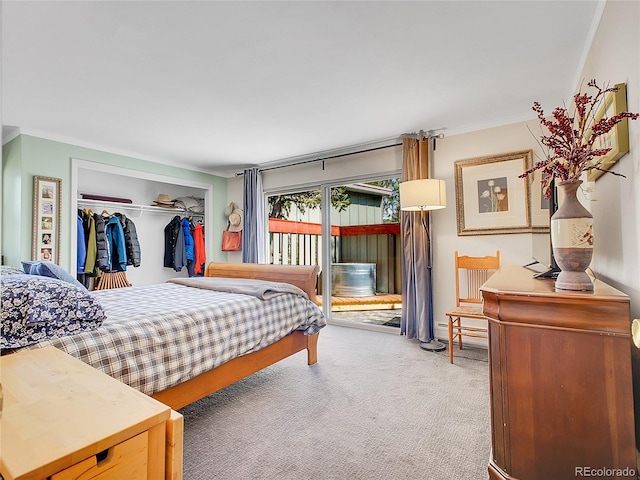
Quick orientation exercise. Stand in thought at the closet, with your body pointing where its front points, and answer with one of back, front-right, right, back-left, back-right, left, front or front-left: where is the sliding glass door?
front

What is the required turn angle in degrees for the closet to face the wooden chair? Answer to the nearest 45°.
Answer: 0° — it already faces it

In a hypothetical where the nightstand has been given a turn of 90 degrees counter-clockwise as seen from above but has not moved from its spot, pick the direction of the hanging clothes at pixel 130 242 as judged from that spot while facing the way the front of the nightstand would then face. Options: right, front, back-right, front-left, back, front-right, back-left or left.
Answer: front-left

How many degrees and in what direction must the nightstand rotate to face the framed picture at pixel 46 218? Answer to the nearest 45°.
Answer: approximately 135° to its left

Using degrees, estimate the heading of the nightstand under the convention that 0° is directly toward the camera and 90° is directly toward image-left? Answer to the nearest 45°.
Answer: approximately 315°

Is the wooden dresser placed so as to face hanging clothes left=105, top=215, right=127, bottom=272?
yes

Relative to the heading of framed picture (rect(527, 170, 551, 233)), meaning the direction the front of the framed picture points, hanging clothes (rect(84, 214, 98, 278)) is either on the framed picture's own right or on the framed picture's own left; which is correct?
on the framed picture's own right

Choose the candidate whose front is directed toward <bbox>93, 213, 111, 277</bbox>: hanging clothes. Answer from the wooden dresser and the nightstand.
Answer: the wooden dresser

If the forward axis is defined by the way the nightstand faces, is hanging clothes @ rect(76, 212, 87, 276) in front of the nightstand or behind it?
behind

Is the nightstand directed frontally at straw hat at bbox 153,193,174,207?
no

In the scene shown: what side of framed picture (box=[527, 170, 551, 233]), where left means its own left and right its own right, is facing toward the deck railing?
right

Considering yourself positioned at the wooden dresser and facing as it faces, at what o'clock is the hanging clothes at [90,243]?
The hanging clothes is roughly at 12 o'clock from the wooden dresser.

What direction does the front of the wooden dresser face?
to the viewer's left

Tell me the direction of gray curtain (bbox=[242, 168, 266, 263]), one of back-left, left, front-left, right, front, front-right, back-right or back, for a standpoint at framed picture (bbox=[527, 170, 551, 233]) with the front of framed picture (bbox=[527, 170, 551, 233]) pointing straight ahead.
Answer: right

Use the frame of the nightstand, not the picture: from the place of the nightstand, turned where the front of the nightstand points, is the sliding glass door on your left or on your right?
on your left
